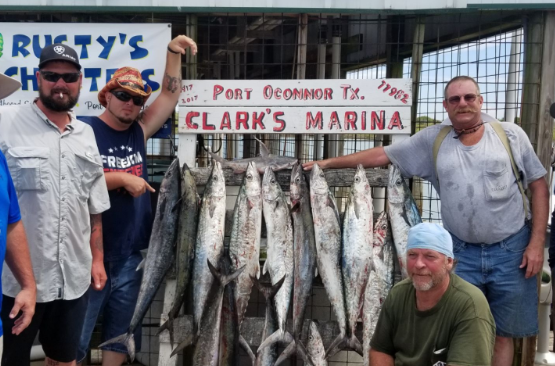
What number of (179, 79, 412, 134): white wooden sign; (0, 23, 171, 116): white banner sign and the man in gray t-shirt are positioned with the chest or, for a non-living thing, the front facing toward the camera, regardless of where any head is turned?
3

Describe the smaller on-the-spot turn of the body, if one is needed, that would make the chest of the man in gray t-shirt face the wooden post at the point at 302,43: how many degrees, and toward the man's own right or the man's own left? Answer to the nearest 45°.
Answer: approximately 90° to the man's own right

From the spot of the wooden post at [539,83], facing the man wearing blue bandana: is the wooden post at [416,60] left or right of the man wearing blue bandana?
right

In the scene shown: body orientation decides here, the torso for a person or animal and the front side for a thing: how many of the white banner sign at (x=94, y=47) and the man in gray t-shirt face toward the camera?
2

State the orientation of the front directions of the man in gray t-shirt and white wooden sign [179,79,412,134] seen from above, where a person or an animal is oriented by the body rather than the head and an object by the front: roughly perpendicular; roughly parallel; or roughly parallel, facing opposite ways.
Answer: roughly parallel

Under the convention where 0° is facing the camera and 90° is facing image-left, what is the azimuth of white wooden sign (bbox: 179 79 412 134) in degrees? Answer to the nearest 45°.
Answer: approximately 0°

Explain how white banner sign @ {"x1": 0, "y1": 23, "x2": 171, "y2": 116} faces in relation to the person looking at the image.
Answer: facing the viewer
